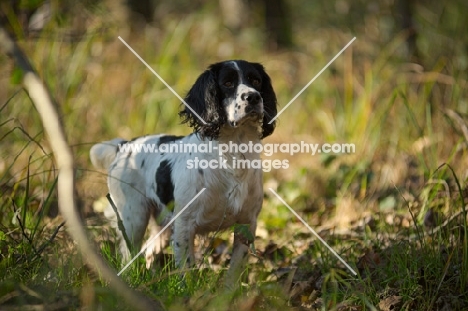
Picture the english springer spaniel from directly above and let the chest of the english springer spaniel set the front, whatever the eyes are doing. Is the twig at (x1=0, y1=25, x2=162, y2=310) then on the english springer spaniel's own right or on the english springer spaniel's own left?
on the english springer spaniel's own right

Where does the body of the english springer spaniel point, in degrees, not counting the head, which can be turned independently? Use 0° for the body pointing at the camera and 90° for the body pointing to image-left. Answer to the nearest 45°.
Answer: approximately 315°
